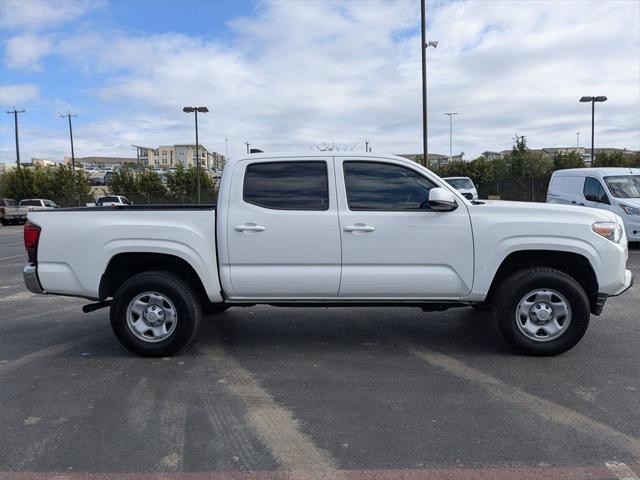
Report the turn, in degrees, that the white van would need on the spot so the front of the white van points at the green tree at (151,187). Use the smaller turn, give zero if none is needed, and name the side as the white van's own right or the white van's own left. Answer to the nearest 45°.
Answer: approximately 180°

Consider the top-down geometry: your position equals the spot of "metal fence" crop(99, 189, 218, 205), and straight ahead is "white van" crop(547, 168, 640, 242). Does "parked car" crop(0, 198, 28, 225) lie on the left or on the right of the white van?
right

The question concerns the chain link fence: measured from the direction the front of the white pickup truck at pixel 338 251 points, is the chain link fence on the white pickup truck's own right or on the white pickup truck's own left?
on the white pickup truck's own left

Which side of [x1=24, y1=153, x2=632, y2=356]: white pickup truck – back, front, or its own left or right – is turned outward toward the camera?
right

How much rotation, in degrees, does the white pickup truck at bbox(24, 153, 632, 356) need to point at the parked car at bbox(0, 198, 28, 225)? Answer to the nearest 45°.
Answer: approximately 135° to its left

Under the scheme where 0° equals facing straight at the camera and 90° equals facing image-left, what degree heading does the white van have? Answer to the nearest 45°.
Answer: approximately 315°

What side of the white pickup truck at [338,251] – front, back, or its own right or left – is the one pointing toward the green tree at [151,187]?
left

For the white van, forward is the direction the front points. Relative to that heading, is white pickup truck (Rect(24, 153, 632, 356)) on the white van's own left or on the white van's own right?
on the white van's own right

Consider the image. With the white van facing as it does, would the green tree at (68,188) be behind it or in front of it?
behind

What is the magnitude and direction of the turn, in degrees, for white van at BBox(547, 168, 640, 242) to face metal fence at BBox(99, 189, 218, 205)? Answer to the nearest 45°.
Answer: approximately 180°

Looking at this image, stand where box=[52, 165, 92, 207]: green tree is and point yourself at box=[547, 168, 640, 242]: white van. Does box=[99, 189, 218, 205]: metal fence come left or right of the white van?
left

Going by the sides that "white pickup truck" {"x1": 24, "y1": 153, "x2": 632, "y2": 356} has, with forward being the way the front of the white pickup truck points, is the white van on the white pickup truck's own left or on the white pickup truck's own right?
on the white pickup truck's own left
